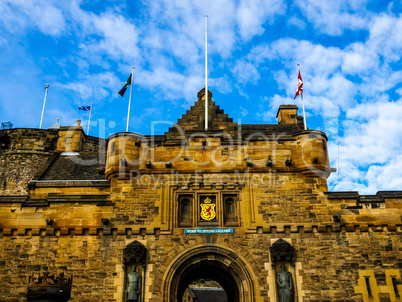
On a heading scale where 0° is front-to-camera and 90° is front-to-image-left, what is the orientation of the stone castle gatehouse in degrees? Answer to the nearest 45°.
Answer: approximately 0°
